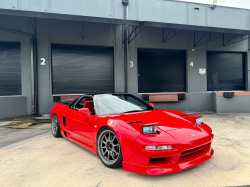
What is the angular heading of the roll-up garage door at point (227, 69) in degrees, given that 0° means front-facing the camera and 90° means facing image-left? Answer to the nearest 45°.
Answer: approximately 0°

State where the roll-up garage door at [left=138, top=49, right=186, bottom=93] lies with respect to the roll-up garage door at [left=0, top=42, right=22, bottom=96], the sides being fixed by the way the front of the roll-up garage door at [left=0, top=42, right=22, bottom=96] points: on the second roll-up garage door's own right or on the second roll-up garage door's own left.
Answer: on the second roll-up garage door's own left

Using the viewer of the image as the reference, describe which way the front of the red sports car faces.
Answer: facing the viewer and to the right of the viewer

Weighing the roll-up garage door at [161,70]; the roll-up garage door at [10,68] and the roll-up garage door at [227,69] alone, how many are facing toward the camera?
3

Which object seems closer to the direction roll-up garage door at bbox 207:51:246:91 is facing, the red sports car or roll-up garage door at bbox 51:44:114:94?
the red sports car

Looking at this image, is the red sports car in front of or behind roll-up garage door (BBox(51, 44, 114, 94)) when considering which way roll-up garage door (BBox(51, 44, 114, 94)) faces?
in front

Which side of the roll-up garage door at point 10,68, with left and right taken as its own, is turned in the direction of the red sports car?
front

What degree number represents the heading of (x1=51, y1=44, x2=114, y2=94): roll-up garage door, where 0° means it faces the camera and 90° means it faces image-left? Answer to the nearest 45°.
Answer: approximately 0°
